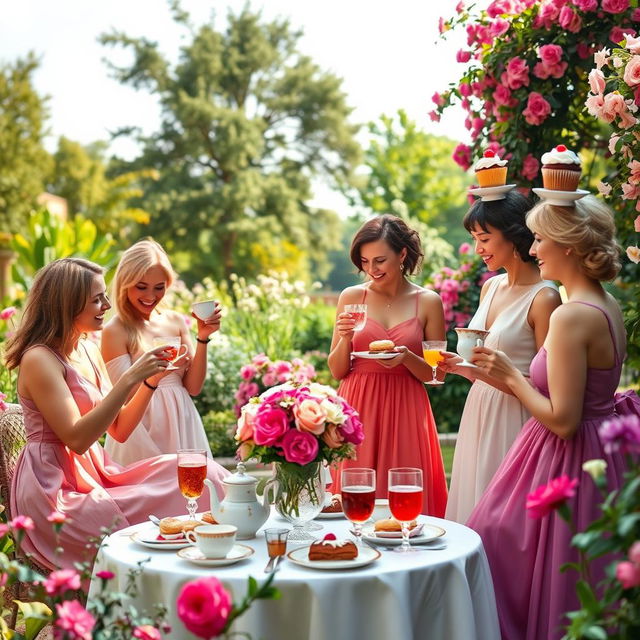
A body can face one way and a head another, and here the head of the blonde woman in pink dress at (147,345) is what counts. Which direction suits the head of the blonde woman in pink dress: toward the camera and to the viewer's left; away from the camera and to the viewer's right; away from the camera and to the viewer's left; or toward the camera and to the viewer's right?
toward the camera and to the viewer's right

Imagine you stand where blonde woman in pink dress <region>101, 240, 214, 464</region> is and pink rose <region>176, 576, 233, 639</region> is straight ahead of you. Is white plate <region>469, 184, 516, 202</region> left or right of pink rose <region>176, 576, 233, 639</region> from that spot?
left

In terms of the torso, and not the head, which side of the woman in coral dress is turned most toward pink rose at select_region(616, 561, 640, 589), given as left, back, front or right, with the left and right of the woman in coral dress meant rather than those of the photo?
front

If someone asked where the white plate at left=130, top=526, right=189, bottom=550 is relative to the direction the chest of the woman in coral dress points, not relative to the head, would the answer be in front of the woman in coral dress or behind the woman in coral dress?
in front

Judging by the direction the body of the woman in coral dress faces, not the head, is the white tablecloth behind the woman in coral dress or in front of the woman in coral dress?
in front

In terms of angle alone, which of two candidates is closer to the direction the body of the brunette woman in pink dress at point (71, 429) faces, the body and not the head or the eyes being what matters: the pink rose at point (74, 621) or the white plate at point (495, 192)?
the white plate

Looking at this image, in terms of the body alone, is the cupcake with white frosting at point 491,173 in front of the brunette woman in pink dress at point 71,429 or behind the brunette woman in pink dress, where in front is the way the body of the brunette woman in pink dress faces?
in front

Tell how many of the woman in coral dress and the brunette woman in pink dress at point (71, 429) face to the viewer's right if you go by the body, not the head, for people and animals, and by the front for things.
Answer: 1

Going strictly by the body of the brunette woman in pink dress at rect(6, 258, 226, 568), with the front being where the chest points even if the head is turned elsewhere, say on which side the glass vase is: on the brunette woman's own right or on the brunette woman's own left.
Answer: on the brunette woman's own right

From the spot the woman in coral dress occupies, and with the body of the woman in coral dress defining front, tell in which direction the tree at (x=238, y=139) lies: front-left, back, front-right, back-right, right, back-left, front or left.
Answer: back

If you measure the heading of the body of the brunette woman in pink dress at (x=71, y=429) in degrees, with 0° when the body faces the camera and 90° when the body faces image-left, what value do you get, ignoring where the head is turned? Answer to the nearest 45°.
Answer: approximately 270°

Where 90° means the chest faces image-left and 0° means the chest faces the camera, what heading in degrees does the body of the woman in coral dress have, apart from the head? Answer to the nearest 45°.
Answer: approximately 0°

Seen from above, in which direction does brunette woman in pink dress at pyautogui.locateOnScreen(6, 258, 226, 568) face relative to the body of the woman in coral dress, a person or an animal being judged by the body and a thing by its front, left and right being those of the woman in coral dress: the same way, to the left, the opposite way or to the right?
to the left

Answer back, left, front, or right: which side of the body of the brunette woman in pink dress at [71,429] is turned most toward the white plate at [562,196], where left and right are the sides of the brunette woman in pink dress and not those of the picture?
front
